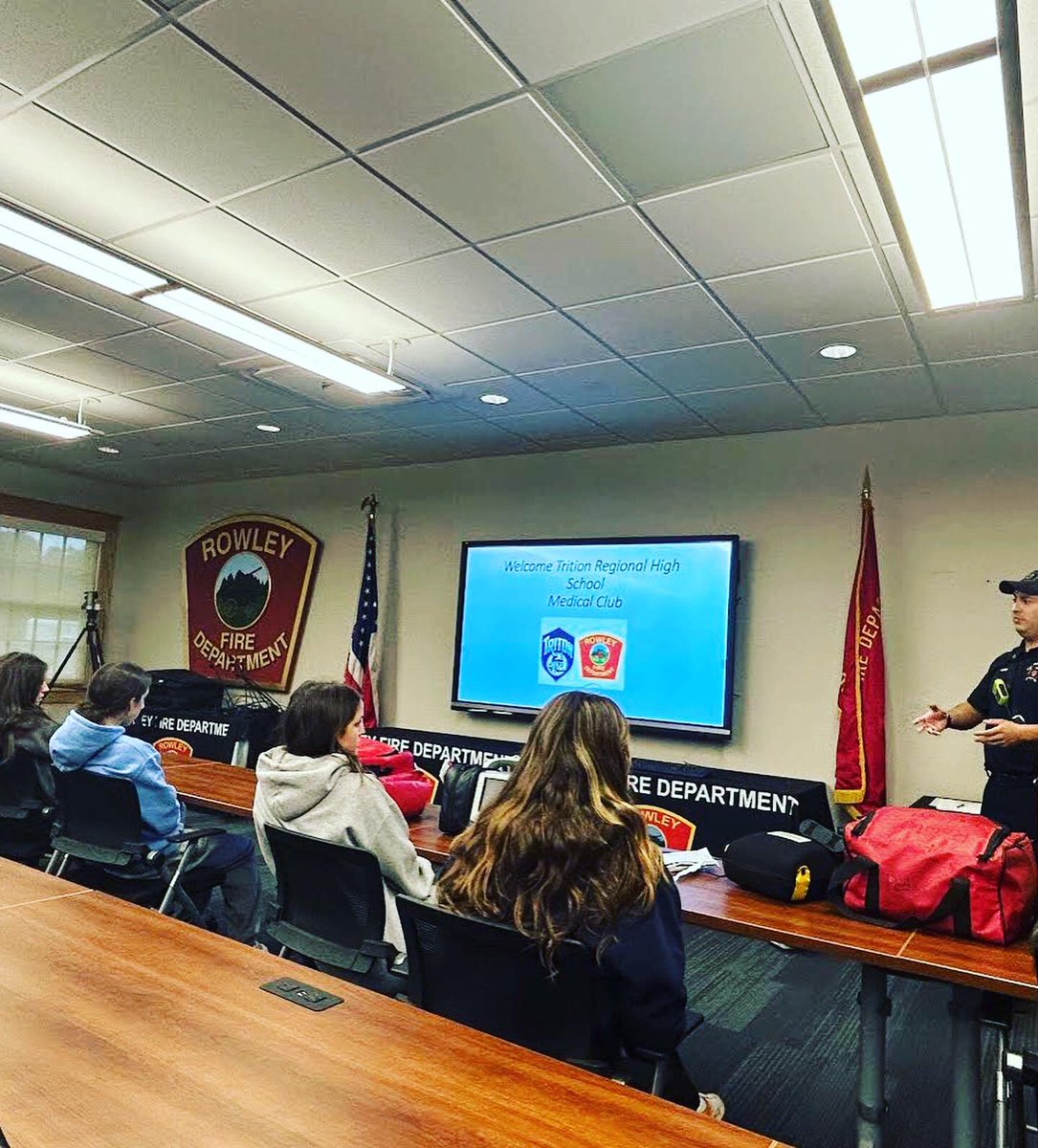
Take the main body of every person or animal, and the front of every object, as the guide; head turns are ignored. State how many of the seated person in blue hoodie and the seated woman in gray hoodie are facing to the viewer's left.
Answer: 0

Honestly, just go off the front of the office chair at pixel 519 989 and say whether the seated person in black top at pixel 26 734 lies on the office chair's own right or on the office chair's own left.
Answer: on the office chair's own left

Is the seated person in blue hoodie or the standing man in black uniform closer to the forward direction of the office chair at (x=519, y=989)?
the standing man in black uniform

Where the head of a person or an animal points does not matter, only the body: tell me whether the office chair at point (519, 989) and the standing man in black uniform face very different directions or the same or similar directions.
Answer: very different directions

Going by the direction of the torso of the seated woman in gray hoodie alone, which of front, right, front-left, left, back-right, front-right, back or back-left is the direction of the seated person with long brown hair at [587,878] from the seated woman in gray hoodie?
right

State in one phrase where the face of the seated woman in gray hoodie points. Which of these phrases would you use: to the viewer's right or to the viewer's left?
to the viewer's right

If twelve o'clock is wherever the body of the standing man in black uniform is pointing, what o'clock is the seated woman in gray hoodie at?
The seated woman in gray hoodie is roughly at 12 o'clock from the standing man in black uniform.

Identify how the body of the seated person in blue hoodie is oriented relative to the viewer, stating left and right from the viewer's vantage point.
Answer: facing away from the viewer and to the right of the viewer

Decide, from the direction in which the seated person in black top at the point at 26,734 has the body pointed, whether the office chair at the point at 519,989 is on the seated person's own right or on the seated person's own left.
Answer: on the seated person's own right

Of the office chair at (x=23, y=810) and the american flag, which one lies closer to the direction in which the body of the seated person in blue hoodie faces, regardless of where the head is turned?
the american flag

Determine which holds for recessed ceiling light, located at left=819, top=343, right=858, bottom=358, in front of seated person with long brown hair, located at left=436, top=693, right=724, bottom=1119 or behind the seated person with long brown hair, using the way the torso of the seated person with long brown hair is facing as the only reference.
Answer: in front

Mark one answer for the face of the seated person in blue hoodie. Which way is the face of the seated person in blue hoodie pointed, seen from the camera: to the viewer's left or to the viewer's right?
to the viewer's right

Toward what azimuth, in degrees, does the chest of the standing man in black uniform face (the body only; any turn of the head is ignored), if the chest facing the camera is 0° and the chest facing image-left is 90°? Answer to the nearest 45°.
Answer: approximately 45°
